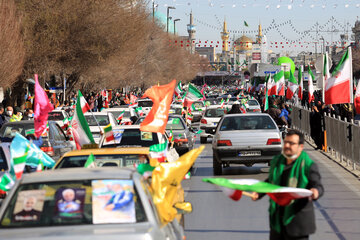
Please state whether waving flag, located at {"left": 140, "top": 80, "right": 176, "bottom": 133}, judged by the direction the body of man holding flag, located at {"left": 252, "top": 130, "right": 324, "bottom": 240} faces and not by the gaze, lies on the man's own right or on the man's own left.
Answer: on the man's own right

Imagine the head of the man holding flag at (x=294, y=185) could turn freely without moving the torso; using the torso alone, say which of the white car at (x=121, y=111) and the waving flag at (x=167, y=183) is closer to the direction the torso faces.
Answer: the waving flag

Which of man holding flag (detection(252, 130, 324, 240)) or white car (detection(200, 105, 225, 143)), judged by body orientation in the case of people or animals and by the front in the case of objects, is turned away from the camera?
the white car

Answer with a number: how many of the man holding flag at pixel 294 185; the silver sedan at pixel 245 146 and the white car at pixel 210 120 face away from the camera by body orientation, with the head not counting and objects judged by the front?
2

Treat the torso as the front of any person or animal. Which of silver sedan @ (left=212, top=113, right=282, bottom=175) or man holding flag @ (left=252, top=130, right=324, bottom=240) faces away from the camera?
the silver sedan

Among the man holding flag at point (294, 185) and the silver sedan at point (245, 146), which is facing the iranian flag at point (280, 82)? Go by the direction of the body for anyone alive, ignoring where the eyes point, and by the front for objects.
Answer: the silver sedan

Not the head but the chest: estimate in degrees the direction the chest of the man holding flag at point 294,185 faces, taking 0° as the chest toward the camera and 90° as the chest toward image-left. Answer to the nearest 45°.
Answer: approximately 45°

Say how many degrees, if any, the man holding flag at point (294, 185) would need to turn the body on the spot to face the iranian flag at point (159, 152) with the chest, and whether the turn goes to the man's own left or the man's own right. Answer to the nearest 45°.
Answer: approximately 90° to the man's own right

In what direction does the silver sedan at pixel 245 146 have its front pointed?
away from the camera

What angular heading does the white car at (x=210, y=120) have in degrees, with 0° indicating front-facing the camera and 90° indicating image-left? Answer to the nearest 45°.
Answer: approximately 180°
